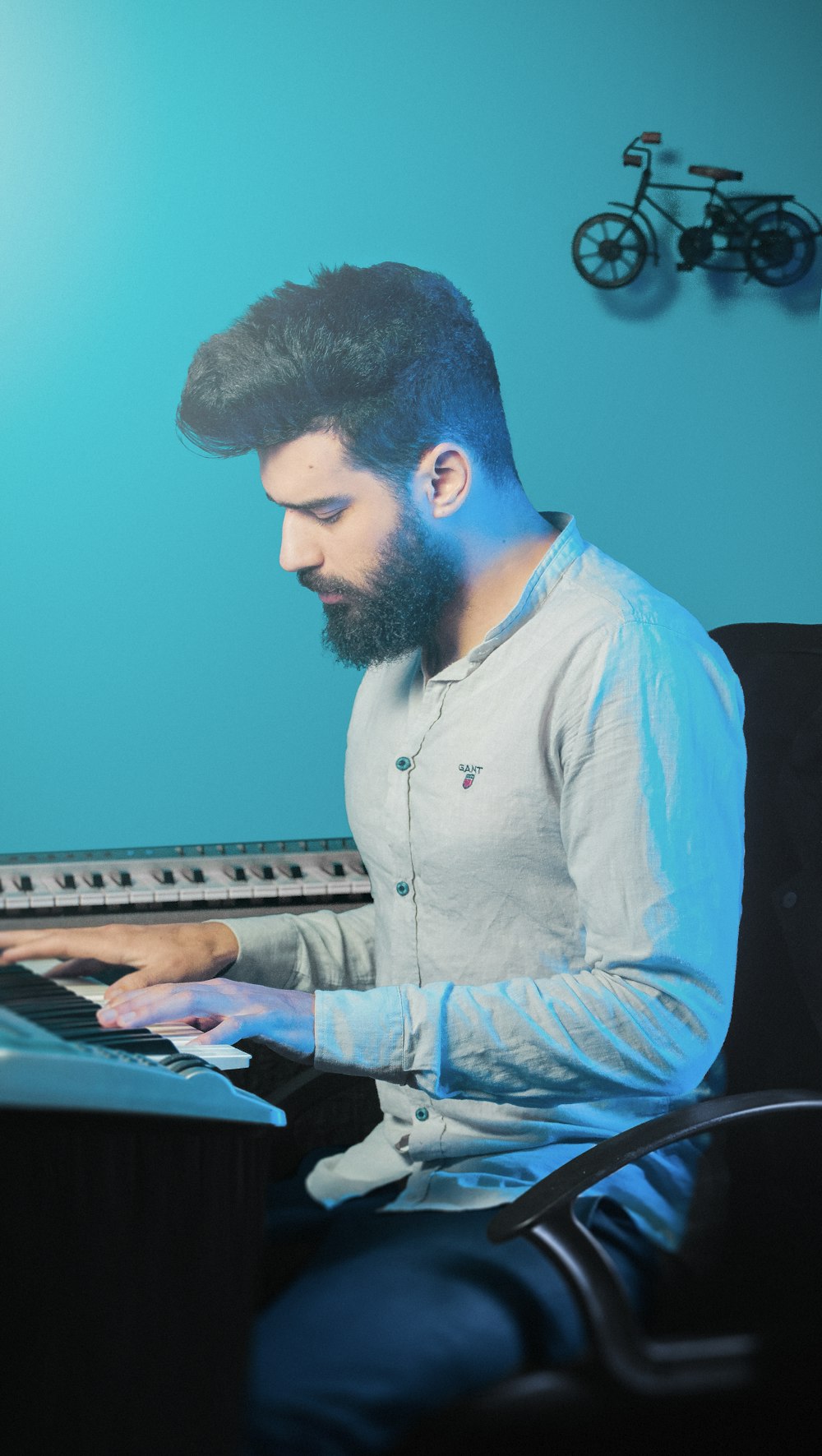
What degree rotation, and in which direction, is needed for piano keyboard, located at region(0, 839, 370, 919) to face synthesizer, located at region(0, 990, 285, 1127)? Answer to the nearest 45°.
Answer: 0° — it already faces it

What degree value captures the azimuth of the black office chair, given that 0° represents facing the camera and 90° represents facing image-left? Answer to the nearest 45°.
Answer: approximately 90°

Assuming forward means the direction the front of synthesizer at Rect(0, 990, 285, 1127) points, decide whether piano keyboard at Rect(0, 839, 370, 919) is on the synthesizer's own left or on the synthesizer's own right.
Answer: on the synthesizer's own left

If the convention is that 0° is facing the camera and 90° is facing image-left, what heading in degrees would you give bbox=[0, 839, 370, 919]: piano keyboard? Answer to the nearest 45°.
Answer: approximately 0°

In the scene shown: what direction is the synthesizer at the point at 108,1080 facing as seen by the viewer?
to the viewer's right

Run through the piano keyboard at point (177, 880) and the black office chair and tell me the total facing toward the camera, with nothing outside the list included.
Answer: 1

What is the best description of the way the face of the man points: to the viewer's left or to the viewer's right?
to the viewer's left
